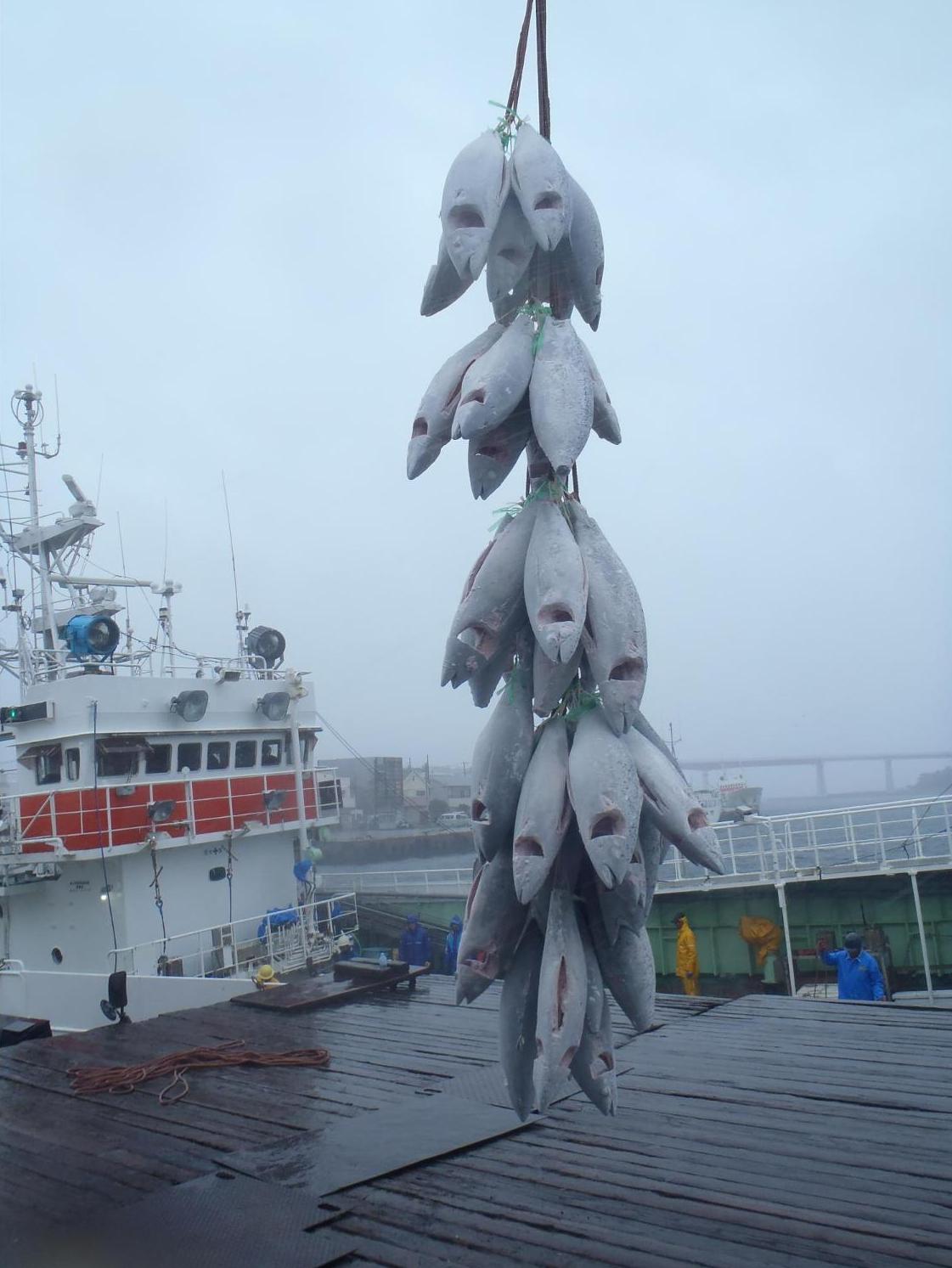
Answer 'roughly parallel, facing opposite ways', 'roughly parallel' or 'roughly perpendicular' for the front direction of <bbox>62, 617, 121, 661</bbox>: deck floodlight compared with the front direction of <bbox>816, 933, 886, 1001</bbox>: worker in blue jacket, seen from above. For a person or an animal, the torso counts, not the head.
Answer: roughly perpendicular

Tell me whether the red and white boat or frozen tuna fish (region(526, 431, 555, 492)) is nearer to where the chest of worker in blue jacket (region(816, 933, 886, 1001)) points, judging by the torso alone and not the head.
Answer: the frozen tuna fish

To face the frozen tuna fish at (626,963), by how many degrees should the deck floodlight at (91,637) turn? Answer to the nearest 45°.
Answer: approximately 45° to its right

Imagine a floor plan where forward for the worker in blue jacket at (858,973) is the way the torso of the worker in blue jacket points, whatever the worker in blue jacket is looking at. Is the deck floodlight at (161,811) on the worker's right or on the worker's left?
on the worker's right

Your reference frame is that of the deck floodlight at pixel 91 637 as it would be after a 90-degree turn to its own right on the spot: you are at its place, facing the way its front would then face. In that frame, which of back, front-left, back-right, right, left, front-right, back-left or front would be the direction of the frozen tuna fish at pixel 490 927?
front-left
